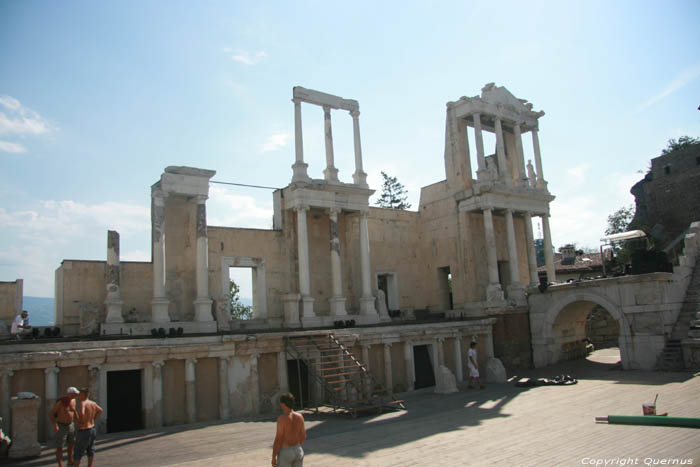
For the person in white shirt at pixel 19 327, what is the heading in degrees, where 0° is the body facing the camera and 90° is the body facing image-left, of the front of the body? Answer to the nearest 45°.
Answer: approximately 315°

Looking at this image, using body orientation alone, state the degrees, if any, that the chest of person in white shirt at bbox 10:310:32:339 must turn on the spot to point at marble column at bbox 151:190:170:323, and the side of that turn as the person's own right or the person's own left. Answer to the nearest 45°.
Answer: approximately 45° to the person's own left

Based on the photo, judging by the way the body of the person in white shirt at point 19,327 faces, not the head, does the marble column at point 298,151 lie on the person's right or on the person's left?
on the person's left

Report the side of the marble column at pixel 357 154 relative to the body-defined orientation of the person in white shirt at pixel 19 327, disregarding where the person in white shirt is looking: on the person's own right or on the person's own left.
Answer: on the person's own left

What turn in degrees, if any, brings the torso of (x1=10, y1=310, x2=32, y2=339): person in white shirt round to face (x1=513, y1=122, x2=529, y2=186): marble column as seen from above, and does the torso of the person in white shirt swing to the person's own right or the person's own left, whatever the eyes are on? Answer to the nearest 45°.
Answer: approximately 45° to the person's own left

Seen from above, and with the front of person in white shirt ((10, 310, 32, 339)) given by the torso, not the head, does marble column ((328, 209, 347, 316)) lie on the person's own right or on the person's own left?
on the person's own left

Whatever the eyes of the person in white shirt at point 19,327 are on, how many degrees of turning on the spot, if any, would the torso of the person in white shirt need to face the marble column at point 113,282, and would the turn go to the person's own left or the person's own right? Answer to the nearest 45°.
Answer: approximately 45° to the person's own left

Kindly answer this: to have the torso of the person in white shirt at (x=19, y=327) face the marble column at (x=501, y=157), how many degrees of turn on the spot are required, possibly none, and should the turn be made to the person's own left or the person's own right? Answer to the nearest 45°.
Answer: approximately 45° to the person's own left
